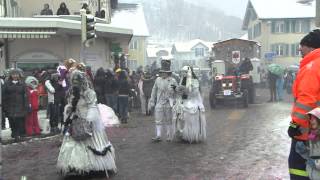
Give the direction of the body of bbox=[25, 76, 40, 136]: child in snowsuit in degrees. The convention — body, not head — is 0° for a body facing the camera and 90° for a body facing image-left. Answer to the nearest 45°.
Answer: approximately 315°

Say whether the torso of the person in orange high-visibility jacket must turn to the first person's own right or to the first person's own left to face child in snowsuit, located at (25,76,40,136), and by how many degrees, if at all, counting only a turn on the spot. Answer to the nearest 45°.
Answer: approximately 45° to the first person's own right

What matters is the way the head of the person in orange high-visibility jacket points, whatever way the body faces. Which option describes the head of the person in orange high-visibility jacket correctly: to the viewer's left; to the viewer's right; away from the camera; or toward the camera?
to the viewer's left

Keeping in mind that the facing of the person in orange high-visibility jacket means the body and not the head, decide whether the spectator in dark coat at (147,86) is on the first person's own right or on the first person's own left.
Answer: on the first person's own right

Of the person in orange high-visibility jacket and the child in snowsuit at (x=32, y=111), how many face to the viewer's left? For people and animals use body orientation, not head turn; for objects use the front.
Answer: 1

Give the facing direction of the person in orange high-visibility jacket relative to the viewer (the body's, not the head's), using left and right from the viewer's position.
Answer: facing to the left of the viewer
